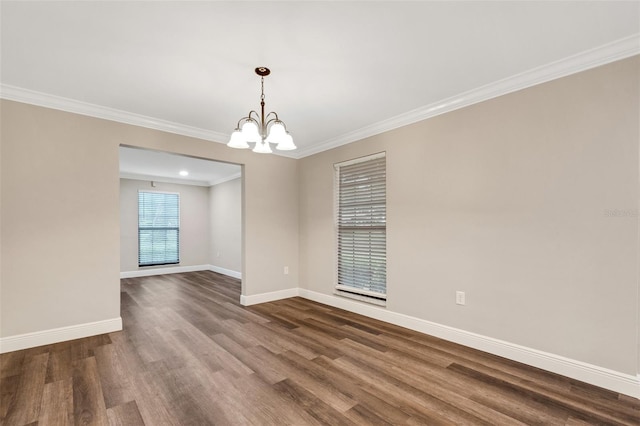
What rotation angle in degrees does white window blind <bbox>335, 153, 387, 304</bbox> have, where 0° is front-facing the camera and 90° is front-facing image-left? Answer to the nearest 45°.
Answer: approximately 45°

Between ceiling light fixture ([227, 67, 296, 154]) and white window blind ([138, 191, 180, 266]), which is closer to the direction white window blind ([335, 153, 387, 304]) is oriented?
the ceiling light fixture

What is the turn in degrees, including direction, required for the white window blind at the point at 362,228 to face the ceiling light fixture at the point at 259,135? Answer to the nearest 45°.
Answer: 0° — it already faces it

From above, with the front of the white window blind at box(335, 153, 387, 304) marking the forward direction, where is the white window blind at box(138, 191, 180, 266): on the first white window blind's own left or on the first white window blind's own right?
on the first white window blind's own right
